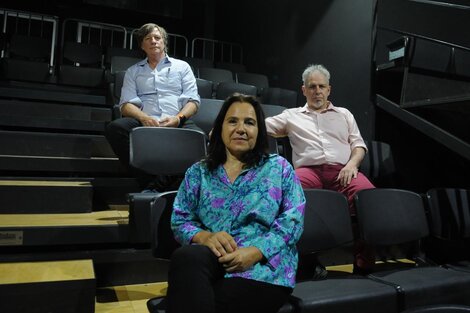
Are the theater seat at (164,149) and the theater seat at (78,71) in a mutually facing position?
no

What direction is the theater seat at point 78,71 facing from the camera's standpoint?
toward the camera

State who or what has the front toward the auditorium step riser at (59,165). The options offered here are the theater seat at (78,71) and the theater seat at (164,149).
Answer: the theater seat at (78,71)

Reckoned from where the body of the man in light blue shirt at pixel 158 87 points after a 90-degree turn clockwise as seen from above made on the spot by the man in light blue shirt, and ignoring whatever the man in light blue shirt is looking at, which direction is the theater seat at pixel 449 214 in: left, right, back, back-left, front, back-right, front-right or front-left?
back-left

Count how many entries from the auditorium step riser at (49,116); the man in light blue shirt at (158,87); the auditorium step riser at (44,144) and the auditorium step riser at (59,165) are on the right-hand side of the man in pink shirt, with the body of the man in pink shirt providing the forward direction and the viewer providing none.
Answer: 4

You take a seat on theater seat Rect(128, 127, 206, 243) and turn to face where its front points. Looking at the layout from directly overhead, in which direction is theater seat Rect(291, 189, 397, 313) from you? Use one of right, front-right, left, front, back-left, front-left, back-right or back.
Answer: front-left

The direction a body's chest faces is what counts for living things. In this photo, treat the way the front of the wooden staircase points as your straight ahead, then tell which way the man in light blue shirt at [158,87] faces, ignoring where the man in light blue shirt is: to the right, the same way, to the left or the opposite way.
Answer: the same way

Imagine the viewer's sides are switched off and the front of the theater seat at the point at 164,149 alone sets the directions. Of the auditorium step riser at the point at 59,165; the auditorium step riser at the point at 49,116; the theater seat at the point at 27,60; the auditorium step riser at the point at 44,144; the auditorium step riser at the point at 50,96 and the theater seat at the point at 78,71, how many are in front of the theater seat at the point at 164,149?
0

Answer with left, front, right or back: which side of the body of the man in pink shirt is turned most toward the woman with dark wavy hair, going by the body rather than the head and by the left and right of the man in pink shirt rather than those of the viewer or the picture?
front

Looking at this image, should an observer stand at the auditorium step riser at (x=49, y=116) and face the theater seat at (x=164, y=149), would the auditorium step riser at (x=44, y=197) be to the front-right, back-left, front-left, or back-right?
front-right

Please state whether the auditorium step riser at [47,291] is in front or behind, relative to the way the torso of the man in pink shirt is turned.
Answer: in front

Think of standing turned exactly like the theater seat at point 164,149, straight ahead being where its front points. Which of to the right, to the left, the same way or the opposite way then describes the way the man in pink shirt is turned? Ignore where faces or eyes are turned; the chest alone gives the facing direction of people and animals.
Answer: the same way

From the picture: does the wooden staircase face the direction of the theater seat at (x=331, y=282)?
no

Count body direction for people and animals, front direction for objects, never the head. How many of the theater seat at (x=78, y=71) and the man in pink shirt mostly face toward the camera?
2

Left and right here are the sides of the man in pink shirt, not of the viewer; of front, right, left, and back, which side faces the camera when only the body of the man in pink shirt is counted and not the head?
front
